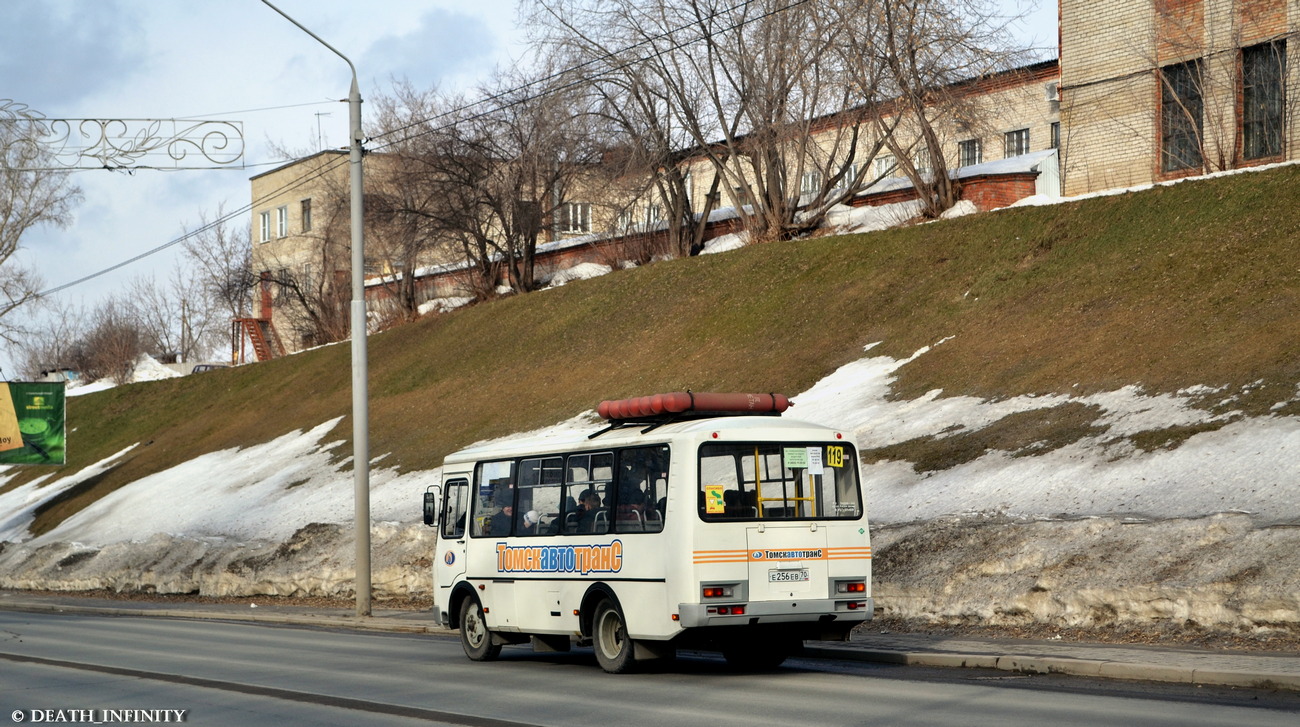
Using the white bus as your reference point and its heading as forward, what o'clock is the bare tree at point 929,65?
The bare tree is roughly at 2 o'clock from the white bus.

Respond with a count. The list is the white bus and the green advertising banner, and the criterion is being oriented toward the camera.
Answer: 1

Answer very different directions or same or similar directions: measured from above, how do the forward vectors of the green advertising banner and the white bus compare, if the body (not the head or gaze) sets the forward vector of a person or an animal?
very different directions

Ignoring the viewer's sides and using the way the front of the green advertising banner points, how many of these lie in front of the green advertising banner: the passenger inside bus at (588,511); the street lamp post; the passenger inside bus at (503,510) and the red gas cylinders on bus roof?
4

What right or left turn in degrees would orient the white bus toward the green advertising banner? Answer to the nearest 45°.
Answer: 0° — it already faces it

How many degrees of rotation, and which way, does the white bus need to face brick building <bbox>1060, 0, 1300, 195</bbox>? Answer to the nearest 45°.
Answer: approximately 90° to its right

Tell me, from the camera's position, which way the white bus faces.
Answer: facing away from the viewer and to the left of the viewer
